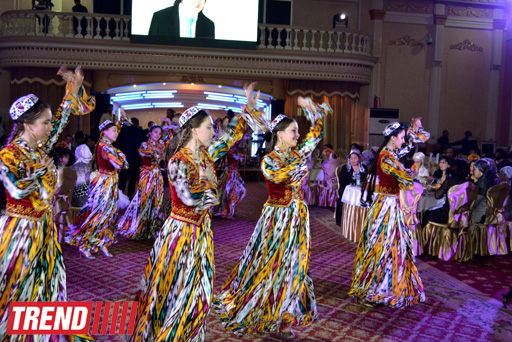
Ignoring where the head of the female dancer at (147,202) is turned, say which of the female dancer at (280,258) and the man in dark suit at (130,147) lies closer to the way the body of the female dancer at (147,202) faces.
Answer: the female dancer

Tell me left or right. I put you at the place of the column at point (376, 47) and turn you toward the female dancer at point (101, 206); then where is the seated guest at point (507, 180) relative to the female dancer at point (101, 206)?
left

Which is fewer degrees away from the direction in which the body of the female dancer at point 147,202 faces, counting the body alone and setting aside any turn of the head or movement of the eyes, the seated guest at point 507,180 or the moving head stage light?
the seated guest

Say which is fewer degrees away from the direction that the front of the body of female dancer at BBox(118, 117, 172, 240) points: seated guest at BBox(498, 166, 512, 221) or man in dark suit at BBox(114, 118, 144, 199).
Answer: the seated guest
